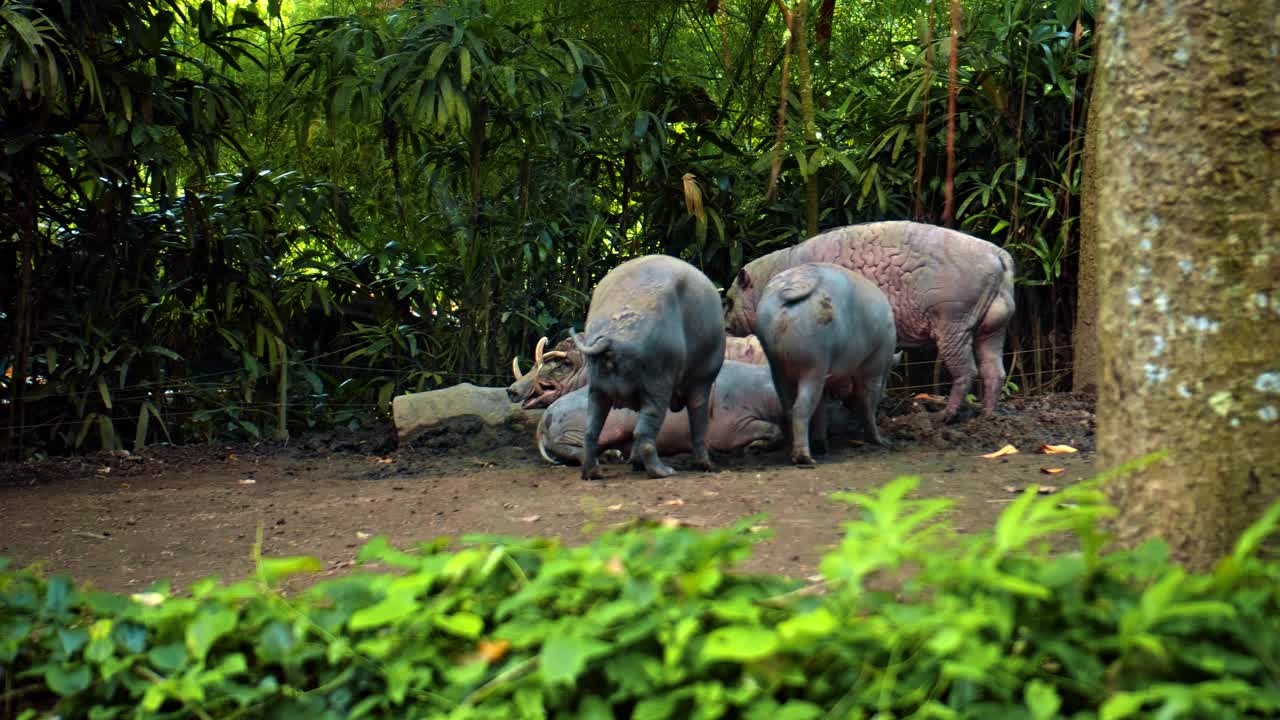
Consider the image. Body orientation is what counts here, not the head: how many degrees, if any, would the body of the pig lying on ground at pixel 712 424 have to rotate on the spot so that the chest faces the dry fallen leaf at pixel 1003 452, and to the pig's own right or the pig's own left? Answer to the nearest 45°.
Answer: approximately 180°

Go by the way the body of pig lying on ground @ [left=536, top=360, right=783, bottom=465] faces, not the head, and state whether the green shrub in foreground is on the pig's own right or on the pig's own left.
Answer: on the pig's own left

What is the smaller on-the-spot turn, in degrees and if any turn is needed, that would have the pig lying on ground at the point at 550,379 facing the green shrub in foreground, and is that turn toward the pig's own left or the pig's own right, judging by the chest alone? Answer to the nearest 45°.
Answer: approximately 90° to the pig's own left

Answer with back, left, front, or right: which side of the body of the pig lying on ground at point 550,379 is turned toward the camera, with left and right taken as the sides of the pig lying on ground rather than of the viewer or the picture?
left

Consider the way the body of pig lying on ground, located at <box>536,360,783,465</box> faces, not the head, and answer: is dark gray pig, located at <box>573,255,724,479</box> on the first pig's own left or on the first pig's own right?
on the first pig's own left

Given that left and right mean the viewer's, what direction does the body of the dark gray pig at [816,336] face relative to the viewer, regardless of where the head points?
facing away from the viewer and to the right of the viewer

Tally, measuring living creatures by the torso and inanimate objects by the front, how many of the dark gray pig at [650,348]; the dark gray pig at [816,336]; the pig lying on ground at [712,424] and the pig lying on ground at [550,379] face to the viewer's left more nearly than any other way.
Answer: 2

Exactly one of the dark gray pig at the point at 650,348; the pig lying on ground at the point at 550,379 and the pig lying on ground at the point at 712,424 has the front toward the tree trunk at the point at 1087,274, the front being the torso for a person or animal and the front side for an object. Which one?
the dark gray pig

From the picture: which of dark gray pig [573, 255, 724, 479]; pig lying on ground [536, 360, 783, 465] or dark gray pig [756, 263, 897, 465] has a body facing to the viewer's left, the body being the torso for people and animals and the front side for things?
the pig lying on ground

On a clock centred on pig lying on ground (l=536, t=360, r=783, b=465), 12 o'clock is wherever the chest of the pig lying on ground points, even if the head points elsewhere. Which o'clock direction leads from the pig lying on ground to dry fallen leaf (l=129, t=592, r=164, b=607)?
The dry fallen leaf is roughly at 10 o'clock from the pig lying on ground.

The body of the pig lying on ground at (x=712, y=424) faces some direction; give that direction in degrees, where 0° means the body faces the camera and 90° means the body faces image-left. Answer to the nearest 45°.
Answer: approximately 90°

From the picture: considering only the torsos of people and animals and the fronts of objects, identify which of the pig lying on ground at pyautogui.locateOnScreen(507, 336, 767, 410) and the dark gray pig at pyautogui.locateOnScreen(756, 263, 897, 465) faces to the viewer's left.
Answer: the pig lying on ground
